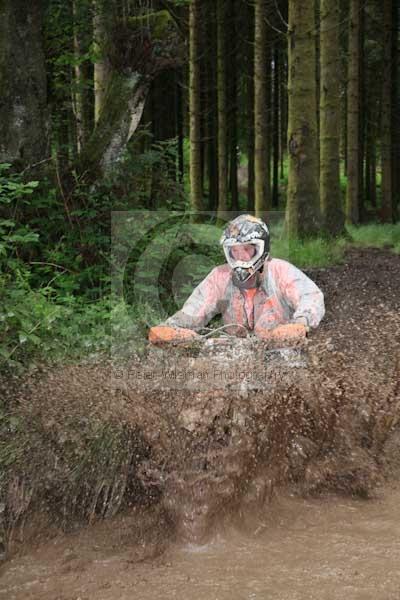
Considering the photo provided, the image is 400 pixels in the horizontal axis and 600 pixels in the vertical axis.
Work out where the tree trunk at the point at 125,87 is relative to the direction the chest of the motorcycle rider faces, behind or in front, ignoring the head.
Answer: behind

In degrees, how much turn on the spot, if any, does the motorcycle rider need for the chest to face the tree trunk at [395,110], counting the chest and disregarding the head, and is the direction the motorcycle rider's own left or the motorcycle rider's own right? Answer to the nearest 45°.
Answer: approximately 180°

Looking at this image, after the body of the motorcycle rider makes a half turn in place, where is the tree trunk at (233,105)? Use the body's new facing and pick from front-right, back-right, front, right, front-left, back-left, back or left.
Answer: front

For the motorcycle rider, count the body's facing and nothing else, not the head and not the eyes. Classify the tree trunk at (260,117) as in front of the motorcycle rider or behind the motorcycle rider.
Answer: behind

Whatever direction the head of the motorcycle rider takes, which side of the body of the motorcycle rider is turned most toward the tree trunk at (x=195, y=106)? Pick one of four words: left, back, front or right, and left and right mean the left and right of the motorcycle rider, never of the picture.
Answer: back

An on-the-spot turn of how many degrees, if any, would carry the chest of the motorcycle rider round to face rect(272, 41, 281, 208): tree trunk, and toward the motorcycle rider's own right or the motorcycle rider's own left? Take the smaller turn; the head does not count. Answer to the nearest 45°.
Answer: approximately 180°

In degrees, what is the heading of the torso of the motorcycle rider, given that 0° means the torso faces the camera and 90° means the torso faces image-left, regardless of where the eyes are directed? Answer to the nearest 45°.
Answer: approximately 0°

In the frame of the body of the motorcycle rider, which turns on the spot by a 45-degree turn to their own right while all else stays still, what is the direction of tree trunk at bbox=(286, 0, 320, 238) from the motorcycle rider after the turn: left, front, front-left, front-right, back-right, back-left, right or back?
back-right

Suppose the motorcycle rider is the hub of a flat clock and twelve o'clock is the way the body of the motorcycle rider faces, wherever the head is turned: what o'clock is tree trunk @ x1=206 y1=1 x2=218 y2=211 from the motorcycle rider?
The tree trunk is roughly at 6 o'clock from the motorcycle rider.

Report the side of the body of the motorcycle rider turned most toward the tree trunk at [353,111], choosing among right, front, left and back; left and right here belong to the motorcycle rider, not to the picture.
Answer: back

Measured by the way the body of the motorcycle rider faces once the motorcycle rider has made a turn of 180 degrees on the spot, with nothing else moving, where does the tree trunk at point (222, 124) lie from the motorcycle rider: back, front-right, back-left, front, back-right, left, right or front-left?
front

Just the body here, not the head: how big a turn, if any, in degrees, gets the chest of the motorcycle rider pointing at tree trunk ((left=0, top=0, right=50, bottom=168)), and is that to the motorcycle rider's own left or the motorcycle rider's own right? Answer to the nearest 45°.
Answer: approximately 135° to the motorcycle rider's own right
